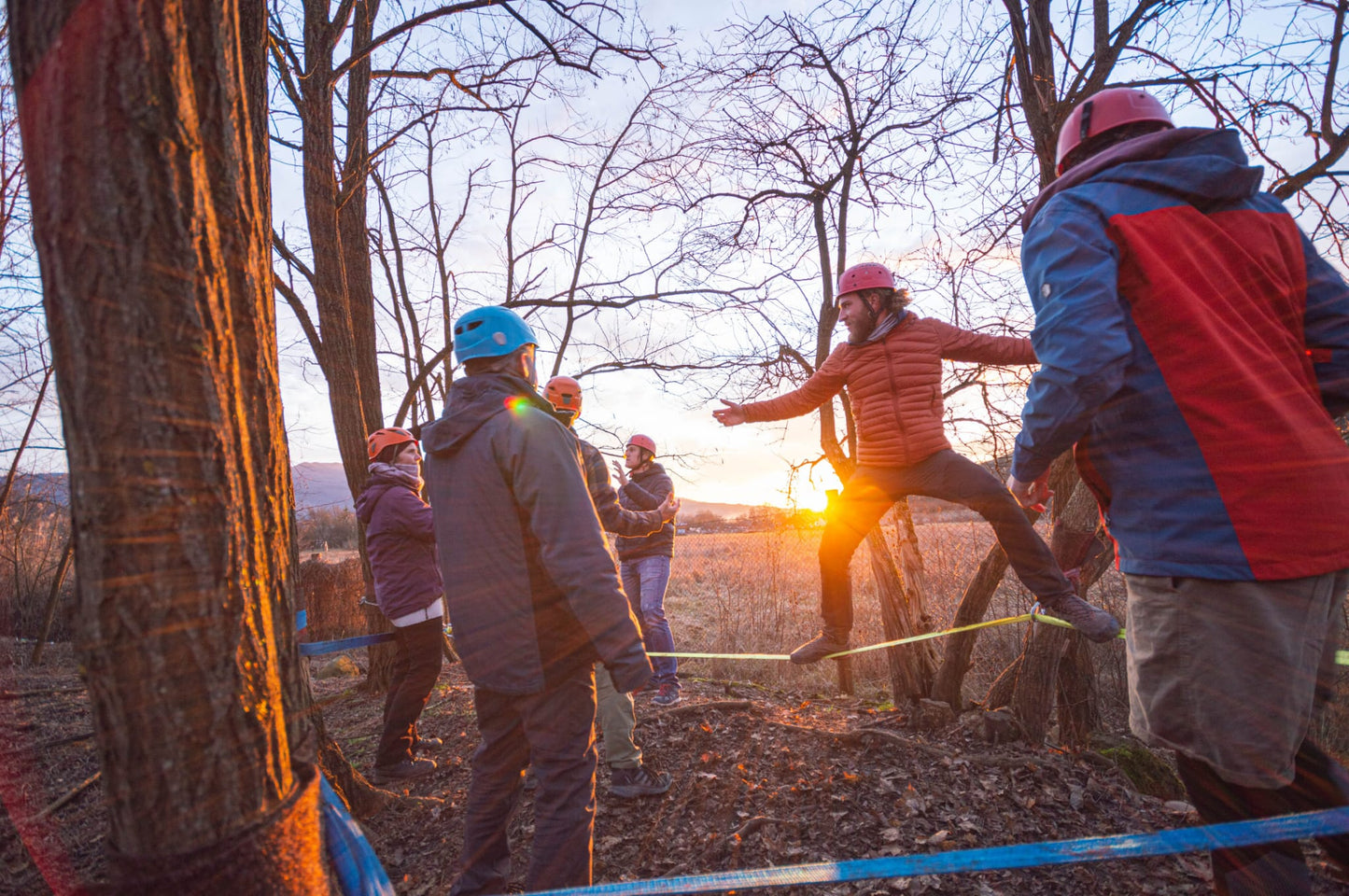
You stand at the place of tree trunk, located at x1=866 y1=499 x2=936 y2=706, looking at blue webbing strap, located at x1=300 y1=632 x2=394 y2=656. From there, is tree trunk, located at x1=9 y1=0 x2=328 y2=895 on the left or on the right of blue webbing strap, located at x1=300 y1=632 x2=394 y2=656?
left
